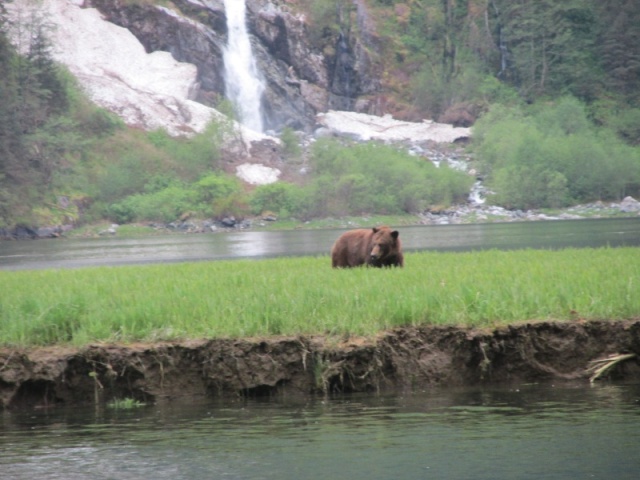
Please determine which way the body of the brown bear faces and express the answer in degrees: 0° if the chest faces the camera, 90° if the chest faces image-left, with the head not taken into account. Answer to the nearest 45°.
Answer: approximately 315°
